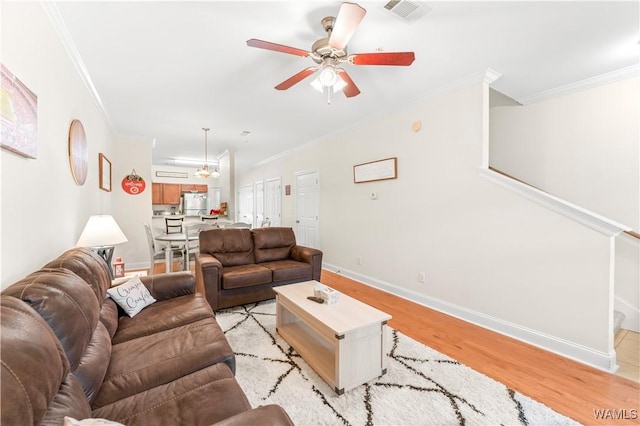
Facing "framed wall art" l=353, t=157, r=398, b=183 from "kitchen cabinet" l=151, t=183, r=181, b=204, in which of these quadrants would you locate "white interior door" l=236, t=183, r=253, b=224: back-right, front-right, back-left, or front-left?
front-left

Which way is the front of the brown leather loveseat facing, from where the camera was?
facing the viewer and to the right of the viewer

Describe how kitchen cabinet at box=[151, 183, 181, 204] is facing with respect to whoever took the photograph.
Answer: facing the viewer

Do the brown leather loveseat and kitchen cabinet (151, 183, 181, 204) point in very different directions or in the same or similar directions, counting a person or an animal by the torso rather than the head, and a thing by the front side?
same or similar directions

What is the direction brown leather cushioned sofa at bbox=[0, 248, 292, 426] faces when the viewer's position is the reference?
facing to the right of the viewer

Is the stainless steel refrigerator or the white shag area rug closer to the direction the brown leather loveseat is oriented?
the white shag area rug

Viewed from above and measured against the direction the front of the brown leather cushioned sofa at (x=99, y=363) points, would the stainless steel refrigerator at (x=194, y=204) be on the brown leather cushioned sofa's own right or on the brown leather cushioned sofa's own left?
on the brown leather cushioned sofa's own left

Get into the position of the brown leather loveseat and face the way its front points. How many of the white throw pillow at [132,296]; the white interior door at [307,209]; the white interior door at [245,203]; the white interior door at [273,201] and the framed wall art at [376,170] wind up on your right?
1

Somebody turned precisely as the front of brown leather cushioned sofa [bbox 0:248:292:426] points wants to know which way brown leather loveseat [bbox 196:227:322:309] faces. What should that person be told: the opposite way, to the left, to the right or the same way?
to the right

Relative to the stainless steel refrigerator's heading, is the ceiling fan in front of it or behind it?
in front

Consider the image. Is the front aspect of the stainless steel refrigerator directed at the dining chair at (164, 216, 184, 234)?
yes

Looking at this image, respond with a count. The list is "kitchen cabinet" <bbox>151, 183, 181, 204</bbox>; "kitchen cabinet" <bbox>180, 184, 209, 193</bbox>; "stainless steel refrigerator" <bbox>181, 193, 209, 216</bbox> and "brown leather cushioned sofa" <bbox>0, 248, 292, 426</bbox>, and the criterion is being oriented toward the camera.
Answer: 3

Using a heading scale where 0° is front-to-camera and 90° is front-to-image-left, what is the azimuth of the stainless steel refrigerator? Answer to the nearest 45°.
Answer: approximately 0°

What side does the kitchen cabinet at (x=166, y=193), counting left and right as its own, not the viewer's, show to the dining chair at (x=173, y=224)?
front

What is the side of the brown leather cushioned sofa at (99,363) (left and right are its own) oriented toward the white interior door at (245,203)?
left

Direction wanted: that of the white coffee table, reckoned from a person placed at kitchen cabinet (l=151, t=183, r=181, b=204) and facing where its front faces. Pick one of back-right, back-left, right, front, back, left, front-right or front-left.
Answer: front

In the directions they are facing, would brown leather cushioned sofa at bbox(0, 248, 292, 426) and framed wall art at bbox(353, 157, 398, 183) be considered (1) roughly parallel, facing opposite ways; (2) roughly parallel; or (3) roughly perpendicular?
roughly parallel, facing opposite ways
